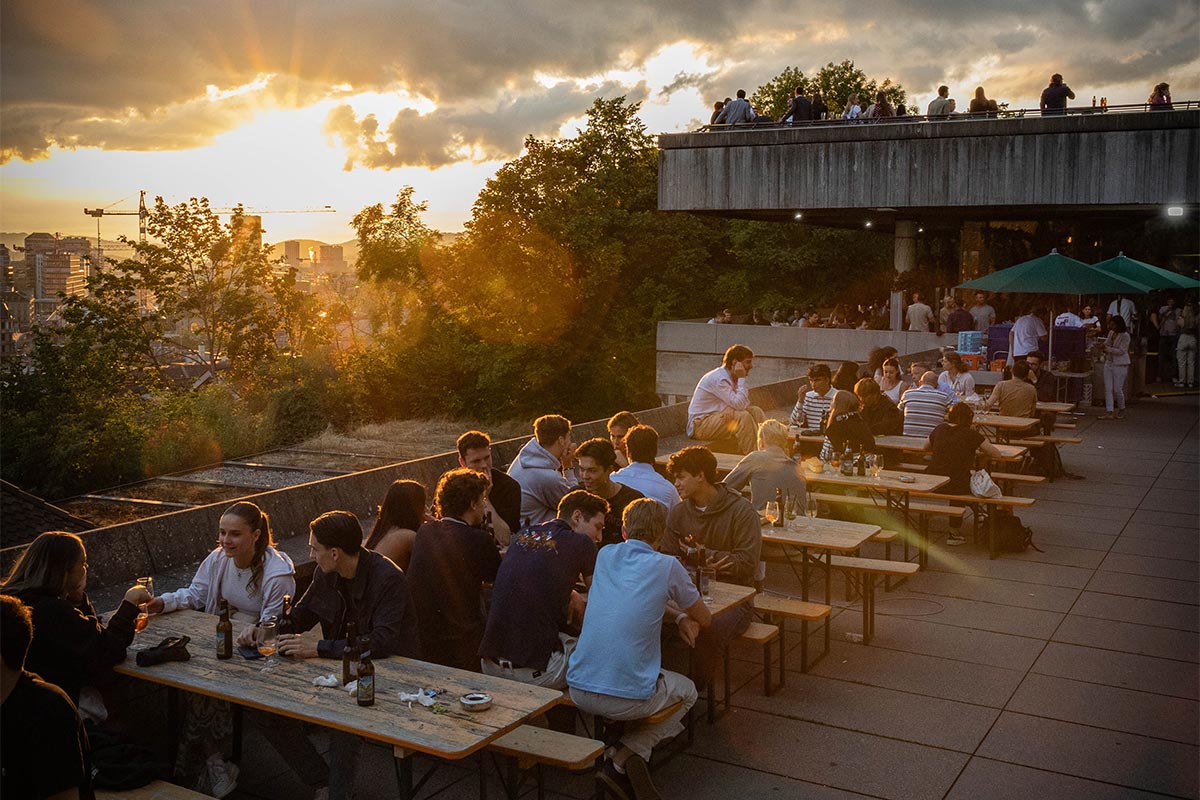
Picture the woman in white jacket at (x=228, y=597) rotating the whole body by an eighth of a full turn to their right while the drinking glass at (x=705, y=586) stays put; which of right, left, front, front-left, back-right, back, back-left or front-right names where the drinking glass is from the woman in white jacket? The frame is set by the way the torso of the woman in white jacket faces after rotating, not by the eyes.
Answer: back

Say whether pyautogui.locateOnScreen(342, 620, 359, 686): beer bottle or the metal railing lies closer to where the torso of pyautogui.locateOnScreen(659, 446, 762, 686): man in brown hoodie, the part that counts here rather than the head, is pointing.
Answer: the beer bottle

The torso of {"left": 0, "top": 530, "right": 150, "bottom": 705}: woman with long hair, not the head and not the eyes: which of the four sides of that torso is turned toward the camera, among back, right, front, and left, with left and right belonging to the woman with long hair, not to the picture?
right

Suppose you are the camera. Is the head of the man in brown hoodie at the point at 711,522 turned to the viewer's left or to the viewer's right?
to the viewer's left

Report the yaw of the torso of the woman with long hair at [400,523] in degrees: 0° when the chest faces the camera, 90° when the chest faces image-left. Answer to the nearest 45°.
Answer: approximately 225°

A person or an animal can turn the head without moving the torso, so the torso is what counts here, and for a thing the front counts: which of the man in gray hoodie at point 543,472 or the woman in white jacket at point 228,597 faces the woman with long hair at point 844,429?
the man in gray hoodie
